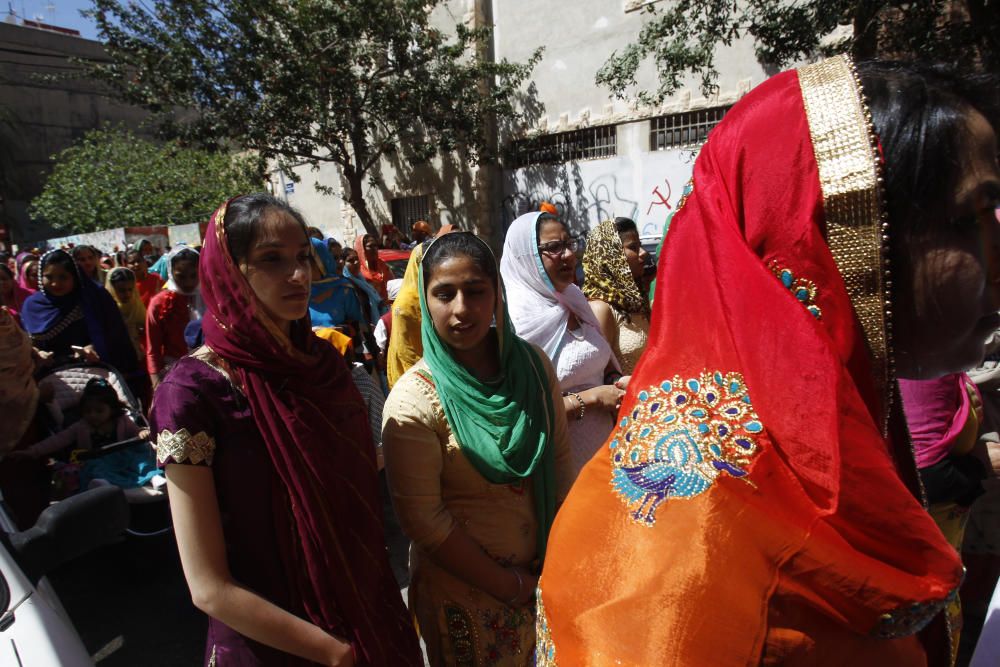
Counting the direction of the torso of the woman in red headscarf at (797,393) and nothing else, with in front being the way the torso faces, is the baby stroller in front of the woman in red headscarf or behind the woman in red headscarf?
behind

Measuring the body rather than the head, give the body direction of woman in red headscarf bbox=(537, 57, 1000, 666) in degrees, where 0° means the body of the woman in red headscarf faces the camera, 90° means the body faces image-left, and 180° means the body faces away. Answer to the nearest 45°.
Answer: approximately 270°

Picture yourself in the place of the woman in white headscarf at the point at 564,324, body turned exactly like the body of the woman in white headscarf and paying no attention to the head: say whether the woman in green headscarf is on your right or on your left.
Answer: on your right

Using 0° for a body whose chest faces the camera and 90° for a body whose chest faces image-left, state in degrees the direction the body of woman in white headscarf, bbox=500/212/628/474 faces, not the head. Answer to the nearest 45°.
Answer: approximately 315°

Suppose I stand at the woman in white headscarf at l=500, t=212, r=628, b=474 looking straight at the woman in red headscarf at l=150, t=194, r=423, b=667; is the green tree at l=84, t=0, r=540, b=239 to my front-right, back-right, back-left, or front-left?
back-right

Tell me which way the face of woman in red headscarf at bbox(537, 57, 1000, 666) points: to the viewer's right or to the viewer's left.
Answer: to the viewer's right

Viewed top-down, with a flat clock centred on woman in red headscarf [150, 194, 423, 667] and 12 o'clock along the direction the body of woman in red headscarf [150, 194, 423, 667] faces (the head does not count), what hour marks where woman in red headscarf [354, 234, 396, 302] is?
woman in red headscarf [354, 234, 396, 302] is roughly at 8 o'clock from woman in red headscarf [150, 194, 423, 667].

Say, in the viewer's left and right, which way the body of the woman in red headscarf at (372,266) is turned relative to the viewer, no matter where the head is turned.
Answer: facing the viewer and to the right of the viewer

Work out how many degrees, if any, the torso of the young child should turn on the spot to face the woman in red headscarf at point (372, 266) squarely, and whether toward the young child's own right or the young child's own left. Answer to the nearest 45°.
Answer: approximately 135° to the young child's own left

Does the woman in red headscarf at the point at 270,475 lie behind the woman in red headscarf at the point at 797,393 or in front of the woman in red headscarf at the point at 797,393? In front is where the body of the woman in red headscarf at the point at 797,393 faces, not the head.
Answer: behind

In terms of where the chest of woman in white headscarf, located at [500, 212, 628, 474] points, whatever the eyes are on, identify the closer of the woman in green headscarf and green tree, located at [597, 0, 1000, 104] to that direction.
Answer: the woman in green headscarf
